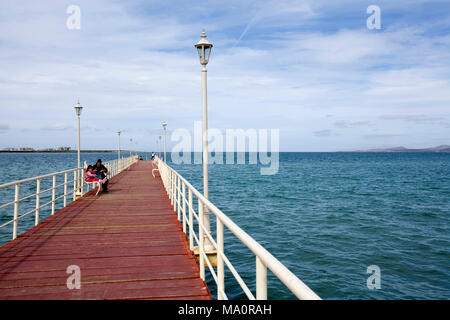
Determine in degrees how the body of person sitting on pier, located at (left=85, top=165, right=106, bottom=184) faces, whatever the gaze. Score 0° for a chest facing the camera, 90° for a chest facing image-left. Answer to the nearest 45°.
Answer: approximately 270°
